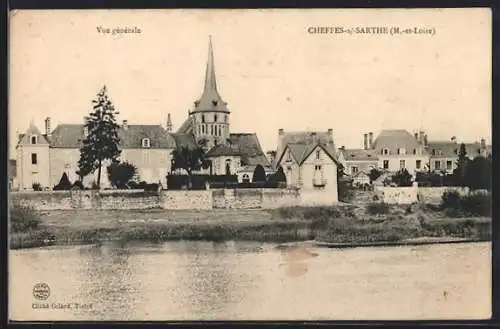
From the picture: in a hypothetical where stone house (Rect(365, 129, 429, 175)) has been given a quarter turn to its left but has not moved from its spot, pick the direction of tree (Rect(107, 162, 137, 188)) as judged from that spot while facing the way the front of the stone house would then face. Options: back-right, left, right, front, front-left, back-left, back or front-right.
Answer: back

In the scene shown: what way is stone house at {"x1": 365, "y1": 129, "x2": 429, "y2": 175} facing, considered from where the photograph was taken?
facing the viewer

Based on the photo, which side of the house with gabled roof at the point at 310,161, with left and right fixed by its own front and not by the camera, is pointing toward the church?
right

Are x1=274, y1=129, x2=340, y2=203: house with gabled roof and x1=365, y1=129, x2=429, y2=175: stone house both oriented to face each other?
no

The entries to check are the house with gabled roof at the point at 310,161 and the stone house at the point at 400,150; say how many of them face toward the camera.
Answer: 2

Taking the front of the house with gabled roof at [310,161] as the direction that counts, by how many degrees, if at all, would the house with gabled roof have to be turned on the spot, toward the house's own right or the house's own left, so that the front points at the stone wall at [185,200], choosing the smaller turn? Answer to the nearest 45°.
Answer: approximately 90° to the house's own right

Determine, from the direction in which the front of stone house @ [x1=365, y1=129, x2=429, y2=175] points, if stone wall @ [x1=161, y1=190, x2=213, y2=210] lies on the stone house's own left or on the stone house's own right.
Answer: on the stone house's own right

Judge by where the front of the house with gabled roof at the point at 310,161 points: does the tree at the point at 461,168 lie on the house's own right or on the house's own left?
on the house's own left

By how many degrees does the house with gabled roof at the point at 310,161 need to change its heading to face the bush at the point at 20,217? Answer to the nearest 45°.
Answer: approximately 90° to its right

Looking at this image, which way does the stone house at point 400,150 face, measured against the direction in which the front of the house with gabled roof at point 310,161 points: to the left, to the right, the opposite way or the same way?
the same way

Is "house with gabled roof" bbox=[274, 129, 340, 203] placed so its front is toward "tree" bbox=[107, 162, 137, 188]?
no

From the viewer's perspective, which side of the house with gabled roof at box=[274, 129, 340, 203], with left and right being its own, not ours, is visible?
front

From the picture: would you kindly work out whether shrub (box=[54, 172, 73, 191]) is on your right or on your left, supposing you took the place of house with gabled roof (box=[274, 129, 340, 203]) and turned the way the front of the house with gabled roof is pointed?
on your right
